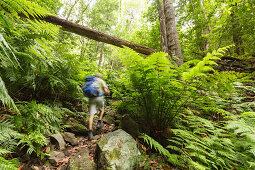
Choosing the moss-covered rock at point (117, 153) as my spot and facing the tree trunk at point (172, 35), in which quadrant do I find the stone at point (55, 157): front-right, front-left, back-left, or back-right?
back-left

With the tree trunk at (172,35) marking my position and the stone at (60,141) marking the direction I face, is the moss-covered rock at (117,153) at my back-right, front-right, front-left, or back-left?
front-left

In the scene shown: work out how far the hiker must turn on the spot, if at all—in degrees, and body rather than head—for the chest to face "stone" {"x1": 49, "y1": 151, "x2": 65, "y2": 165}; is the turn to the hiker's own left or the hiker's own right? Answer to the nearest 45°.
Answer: approximately 180°

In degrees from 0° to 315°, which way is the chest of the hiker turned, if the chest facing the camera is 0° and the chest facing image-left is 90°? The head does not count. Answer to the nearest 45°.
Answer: approximately 225°

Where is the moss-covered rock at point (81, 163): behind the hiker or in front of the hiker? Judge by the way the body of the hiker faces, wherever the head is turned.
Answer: behind

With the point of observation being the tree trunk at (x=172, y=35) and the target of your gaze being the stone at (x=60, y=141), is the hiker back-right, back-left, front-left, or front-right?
front-right

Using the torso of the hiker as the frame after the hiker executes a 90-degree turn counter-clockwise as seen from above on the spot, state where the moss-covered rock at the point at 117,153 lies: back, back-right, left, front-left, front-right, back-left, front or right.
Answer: back-left

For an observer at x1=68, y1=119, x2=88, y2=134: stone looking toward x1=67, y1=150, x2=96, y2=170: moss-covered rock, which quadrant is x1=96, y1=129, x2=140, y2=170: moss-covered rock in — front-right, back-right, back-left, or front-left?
front-left

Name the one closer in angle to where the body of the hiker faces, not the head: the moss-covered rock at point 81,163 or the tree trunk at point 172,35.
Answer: the tree trunk
